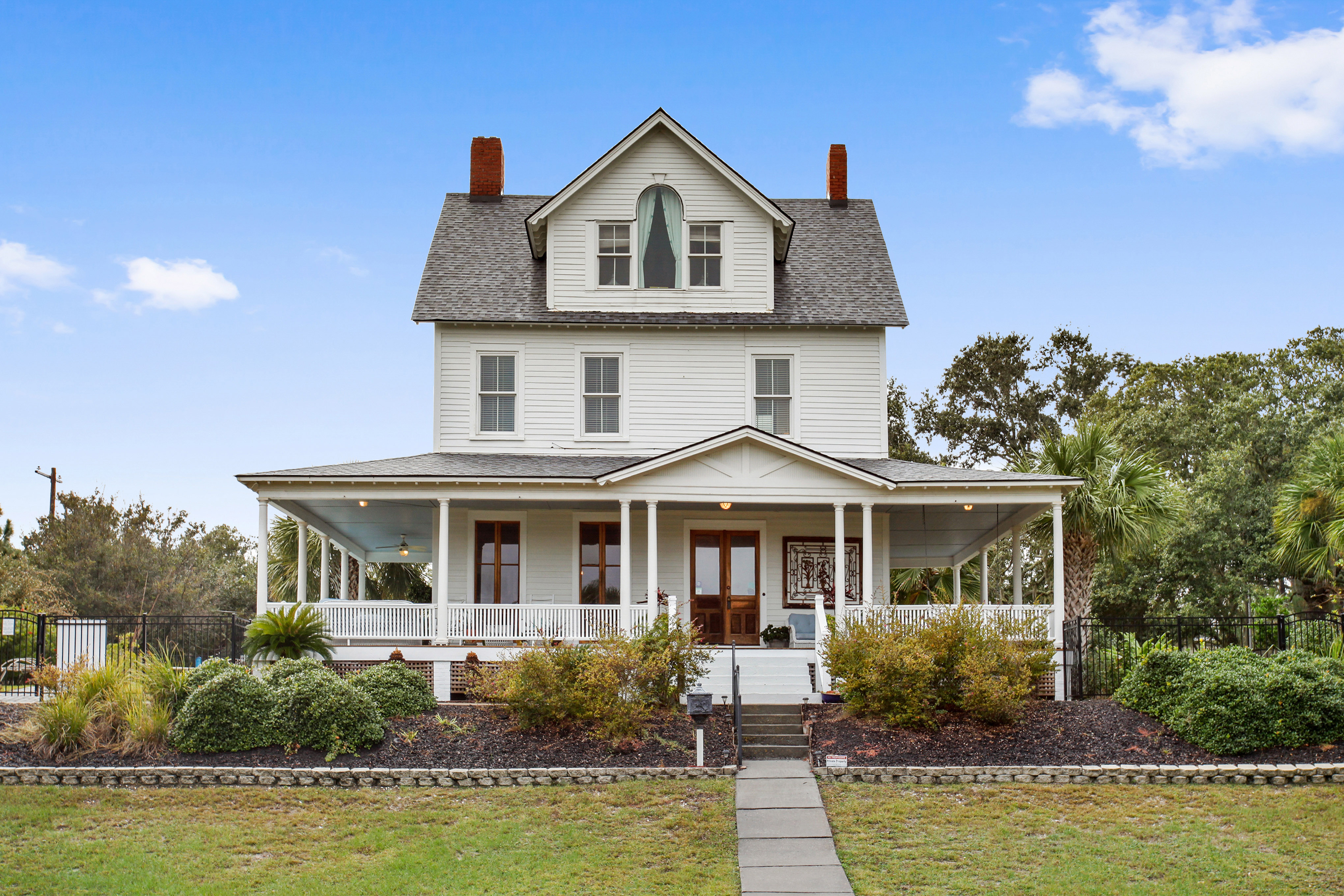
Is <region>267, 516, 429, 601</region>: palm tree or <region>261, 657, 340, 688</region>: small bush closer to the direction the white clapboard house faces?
the small bush

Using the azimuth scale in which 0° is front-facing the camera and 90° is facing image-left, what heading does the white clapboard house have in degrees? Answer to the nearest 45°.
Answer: approximately 0°

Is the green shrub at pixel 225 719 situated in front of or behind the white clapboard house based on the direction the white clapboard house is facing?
in front

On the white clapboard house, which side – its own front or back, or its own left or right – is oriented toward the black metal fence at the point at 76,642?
right

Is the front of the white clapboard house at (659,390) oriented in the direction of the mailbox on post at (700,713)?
yes

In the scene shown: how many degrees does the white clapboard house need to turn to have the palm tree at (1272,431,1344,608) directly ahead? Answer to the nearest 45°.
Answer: approximately 90° to its left

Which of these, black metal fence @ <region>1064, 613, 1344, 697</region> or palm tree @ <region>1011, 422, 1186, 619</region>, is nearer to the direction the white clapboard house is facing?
the black metal fence

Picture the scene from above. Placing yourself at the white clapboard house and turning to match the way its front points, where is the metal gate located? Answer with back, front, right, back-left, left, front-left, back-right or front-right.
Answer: right

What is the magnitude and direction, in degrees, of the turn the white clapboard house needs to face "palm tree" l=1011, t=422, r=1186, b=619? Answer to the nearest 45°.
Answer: approximately 90° to its left

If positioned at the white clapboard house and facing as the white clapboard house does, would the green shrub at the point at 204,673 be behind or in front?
in front

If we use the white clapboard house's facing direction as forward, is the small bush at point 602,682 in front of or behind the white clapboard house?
in front

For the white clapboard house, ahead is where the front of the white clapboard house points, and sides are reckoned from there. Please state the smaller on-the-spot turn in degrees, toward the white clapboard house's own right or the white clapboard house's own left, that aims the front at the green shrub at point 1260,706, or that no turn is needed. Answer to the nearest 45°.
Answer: approximately 45° to the white clapboard house's own left
